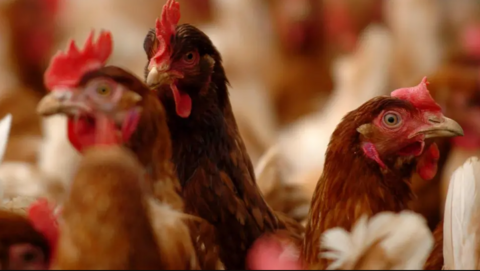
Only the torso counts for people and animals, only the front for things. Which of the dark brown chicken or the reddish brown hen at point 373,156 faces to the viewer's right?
the reddish brown hen

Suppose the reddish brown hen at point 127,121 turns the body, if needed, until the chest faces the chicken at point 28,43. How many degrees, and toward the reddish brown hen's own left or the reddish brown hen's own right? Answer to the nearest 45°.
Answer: approximately 90° to the reddish brown hen's own right

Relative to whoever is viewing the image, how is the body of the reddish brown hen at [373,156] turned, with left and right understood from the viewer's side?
facing to the right of the viewer

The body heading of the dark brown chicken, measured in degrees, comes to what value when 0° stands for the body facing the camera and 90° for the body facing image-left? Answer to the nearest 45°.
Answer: approximately 45°

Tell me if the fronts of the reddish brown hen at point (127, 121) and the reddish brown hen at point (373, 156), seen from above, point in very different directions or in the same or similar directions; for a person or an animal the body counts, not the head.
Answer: very different directions

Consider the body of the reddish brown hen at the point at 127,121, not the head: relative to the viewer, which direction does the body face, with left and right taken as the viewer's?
facing to the left of the viewer

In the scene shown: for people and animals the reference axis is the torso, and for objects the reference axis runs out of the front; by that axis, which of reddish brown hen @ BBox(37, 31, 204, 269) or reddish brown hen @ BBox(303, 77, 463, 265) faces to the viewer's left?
reddish brown hen @ BBox(37, 31, 204, 269)
